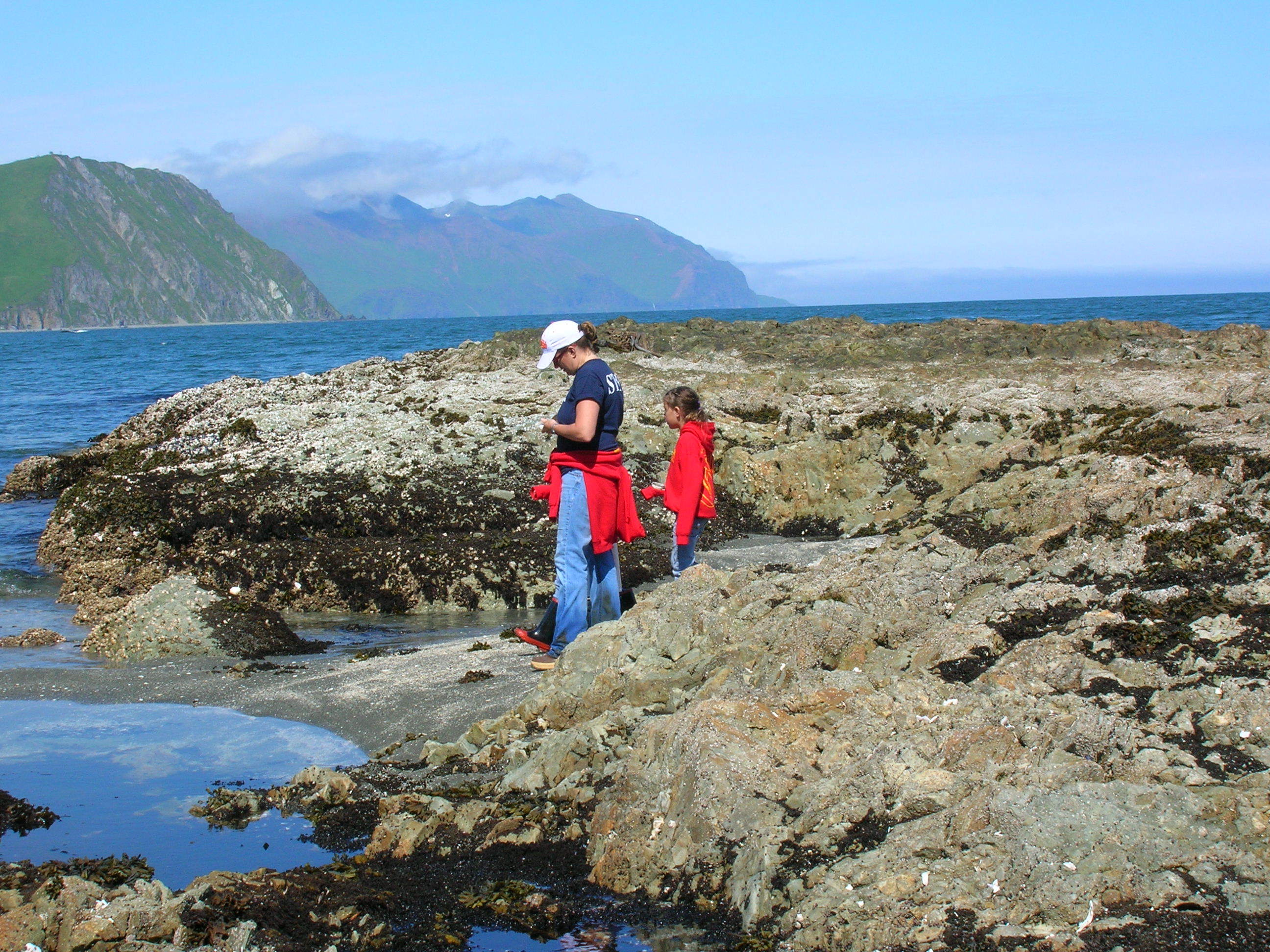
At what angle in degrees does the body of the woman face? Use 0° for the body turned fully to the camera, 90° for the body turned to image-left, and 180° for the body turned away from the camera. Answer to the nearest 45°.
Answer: approximately 90°

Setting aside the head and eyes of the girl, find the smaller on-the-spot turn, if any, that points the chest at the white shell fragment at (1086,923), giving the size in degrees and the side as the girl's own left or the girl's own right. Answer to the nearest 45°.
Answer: approximately 90° to the girl's own left

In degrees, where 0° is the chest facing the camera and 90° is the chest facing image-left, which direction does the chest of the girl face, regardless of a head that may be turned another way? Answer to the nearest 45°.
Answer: approximately 90°

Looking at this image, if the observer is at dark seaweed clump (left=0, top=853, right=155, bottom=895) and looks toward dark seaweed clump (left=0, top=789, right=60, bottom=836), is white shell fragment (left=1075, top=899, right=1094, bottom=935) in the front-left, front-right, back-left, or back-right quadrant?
back-right

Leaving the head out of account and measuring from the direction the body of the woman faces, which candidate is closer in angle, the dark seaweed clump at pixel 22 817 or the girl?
the dark seaweed clump

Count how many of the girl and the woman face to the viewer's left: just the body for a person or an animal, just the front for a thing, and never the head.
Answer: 2

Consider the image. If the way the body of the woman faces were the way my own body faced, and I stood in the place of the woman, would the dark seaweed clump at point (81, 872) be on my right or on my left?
on my left

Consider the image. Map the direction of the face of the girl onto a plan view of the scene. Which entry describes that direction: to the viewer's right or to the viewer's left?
to the viewer's left

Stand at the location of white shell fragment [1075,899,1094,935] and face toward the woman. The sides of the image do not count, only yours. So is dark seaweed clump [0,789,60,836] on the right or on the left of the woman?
left

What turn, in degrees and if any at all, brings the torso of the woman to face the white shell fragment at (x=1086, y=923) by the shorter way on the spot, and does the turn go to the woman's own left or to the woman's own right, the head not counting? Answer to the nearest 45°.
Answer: approximately 90° to the woman's own left
